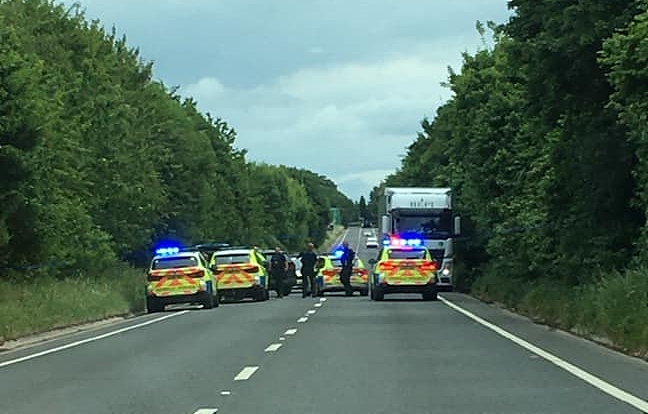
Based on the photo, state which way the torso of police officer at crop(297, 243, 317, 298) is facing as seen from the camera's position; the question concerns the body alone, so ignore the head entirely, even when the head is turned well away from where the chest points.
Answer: away from the camera

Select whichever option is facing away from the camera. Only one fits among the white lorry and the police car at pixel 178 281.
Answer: the police car

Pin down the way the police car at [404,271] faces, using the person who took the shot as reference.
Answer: facing away from the viewer

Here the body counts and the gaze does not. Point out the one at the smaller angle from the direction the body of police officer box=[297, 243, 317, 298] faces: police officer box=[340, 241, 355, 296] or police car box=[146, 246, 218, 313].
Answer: the police officer

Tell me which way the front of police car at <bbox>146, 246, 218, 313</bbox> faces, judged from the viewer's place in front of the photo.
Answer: facing away from the viewer

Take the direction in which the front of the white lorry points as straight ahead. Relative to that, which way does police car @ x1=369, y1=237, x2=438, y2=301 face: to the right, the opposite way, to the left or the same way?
the opposite way

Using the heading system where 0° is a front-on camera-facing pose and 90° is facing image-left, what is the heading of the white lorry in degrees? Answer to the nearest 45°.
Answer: approximately 0°

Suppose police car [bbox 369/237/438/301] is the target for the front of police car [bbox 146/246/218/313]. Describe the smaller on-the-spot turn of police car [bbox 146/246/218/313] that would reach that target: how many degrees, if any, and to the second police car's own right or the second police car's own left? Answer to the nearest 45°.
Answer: approximately 90° to the second police car's own right

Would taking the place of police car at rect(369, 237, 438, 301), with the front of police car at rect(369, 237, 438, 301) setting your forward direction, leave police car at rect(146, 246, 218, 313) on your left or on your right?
on your left

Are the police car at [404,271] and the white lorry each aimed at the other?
yes

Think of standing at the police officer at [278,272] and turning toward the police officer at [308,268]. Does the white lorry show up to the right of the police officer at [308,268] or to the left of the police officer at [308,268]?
left
